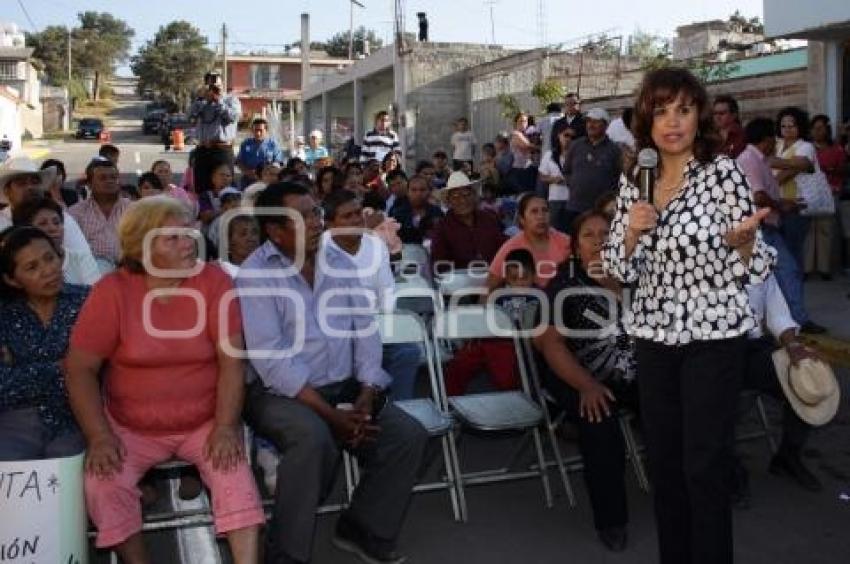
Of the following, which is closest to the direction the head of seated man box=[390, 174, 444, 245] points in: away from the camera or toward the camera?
toward the camera

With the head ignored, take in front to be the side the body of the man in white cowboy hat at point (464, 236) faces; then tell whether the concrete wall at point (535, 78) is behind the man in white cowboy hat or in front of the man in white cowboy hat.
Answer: behind

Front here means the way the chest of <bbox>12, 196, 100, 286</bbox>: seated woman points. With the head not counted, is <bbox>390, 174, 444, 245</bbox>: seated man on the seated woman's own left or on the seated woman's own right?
on the seated woman's own left

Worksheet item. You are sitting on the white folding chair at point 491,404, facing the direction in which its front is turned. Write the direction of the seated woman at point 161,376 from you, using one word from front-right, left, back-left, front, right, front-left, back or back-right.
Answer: front-right

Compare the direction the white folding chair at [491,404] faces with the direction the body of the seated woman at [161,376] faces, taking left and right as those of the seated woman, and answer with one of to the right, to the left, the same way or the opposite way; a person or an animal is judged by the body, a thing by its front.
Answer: the same way

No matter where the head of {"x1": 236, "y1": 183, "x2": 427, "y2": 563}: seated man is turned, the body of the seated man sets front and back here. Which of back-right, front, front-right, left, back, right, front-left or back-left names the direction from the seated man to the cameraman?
back-left

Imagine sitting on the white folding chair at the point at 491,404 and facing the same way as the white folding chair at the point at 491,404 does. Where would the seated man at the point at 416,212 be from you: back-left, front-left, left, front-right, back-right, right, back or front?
back

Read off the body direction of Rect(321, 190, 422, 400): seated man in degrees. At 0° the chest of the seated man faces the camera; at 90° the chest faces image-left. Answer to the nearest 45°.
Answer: approximately 315°

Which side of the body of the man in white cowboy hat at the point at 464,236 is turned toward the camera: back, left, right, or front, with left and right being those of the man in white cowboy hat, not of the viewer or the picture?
front

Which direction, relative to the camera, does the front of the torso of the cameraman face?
toward the camera

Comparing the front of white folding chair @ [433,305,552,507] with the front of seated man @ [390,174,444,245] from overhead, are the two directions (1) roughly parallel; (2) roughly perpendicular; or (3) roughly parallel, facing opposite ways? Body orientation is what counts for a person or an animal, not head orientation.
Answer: roughly parallel

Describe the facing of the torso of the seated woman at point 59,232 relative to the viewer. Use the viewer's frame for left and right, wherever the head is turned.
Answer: facing the viewer and to the right of the viewer

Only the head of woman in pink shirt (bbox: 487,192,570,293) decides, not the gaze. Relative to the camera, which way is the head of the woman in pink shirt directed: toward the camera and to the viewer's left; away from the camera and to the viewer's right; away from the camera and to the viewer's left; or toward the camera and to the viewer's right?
toward the camera and to the viewer's right

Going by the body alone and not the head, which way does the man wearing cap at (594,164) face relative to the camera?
toward the camera

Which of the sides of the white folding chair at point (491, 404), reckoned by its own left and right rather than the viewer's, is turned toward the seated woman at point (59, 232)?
right
